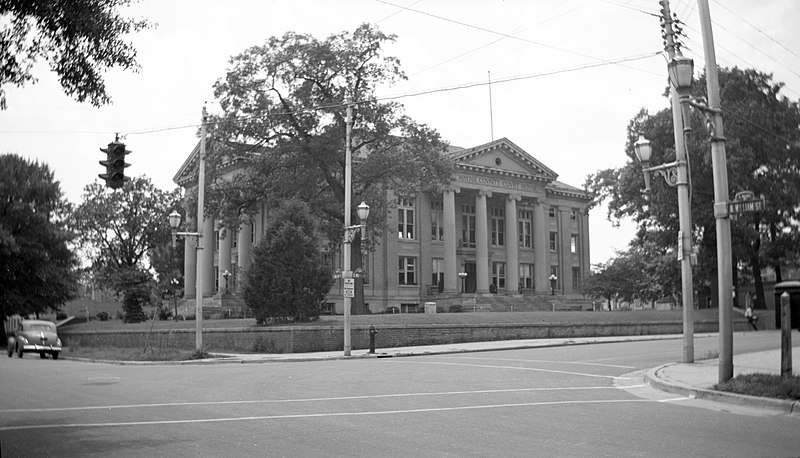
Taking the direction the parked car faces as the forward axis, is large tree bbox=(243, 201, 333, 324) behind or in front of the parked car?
behind

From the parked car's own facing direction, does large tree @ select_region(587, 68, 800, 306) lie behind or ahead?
behind

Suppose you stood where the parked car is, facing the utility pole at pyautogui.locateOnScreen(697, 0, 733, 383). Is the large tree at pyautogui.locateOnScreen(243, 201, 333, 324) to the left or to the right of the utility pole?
left
